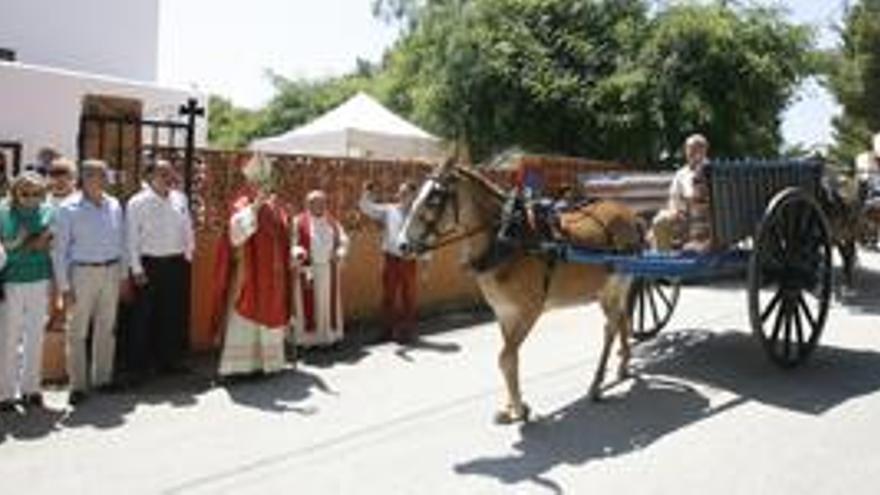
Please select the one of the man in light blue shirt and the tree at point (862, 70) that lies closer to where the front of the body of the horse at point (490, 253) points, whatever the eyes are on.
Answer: the man in light blue shirt

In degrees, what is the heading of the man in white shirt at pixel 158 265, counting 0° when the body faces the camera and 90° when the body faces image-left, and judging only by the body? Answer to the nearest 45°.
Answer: approximately 315°

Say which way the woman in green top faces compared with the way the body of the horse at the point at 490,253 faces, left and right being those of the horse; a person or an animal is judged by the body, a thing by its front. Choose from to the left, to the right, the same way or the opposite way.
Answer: to the left

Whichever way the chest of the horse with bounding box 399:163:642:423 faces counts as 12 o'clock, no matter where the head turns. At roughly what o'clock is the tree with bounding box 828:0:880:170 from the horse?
The tree is roughly at 5 o'clock from the horse.

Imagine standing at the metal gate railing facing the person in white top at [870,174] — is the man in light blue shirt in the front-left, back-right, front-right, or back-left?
back-right

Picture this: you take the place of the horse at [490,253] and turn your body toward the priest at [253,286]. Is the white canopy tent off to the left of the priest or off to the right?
right
